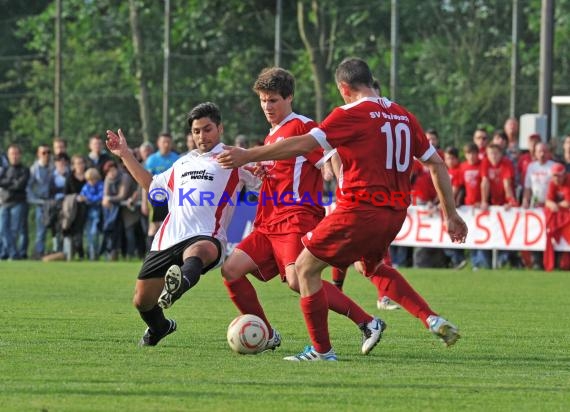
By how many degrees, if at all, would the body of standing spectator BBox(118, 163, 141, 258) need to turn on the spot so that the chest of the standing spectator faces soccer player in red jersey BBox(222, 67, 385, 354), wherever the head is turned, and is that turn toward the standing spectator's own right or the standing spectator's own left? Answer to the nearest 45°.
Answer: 0° — they already face them

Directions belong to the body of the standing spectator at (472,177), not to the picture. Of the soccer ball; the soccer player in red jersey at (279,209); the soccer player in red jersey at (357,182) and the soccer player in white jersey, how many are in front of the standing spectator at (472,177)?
4

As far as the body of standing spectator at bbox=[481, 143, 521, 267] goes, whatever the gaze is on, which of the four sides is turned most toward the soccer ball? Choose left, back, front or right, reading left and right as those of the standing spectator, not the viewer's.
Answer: front

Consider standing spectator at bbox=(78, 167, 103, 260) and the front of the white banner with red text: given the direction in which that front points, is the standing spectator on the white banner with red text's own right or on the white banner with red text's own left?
on the white banner with red text's own right

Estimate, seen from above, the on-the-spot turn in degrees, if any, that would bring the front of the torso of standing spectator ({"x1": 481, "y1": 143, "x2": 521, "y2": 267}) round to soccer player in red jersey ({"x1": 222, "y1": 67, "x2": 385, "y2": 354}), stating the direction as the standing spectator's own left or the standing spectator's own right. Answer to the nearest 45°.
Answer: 0° — they already face them

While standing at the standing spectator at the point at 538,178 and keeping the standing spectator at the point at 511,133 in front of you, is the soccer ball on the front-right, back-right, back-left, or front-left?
back-left

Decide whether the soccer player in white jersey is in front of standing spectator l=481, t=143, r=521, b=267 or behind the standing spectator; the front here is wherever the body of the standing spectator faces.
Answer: in front

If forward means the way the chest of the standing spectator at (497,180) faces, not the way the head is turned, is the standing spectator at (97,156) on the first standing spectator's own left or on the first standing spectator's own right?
on the first standing spectator's own right
